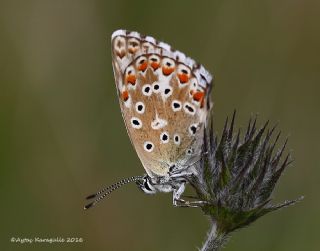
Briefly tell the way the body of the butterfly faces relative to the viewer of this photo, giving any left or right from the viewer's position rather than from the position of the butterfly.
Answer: facing to the left of the viewer
